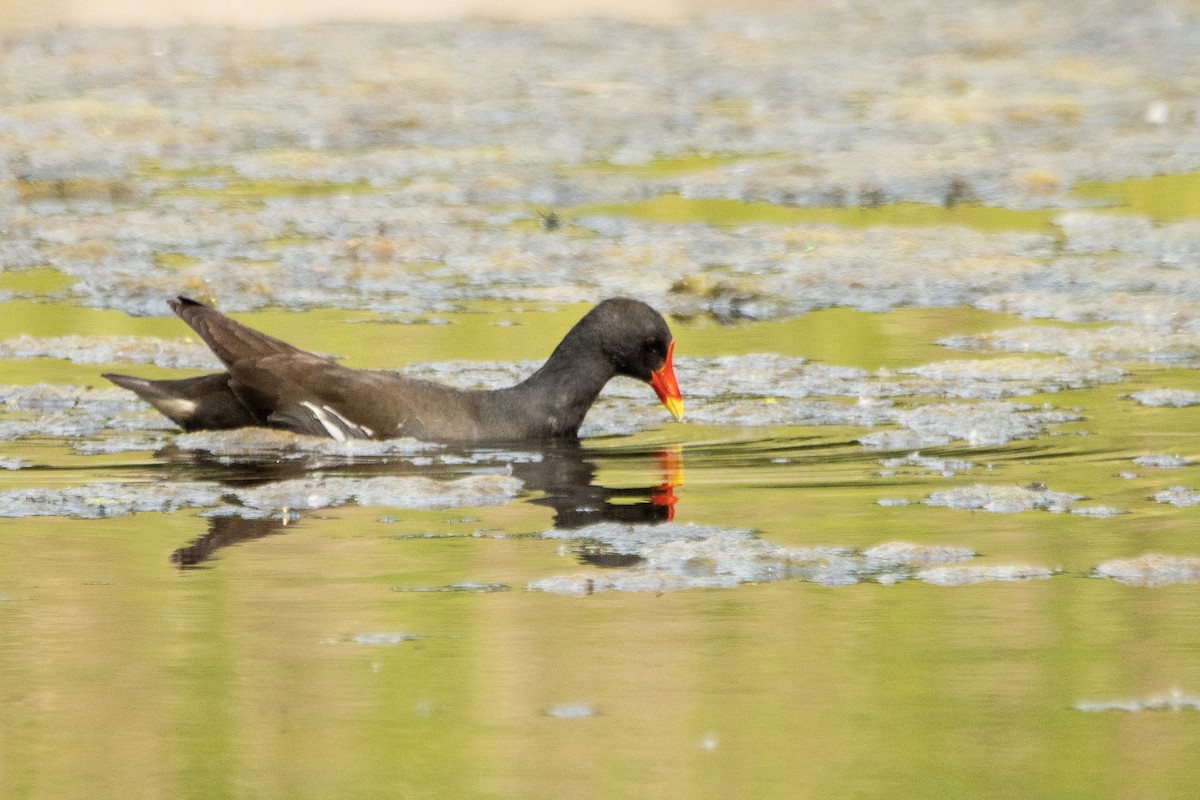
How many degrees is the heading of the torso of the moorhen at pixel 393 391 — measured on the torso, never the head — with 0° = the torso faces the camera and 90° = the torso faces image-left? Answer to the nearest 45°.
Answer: approximately 270°
